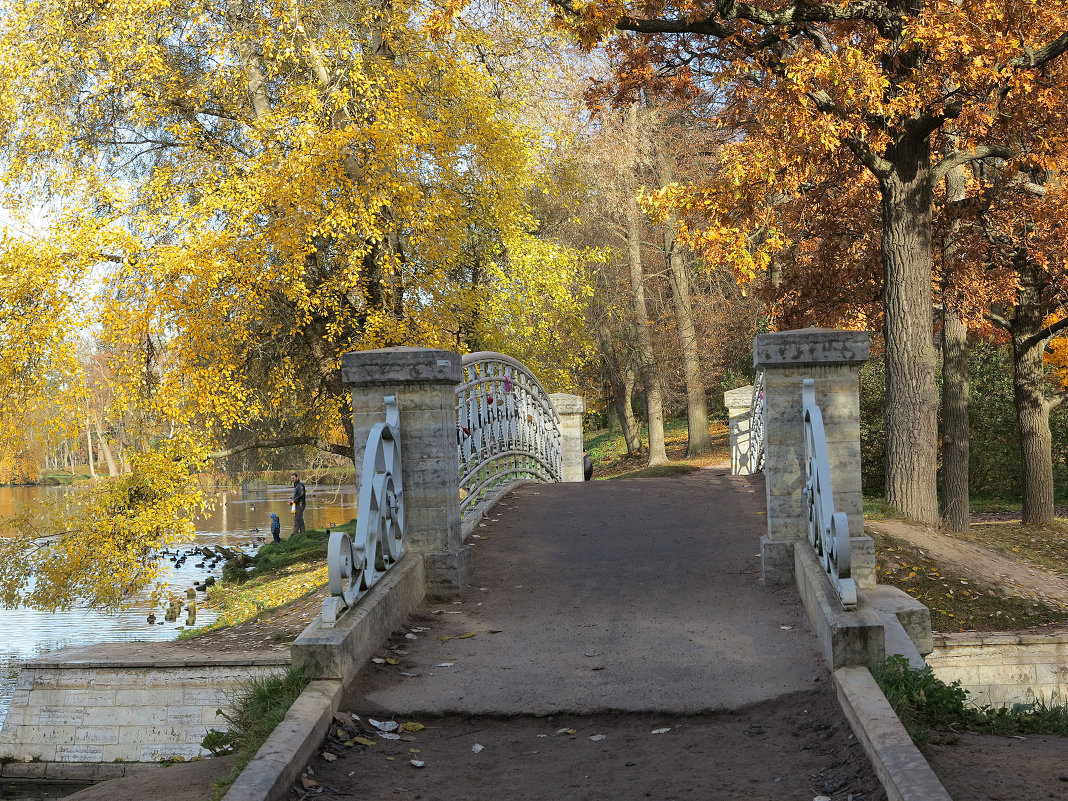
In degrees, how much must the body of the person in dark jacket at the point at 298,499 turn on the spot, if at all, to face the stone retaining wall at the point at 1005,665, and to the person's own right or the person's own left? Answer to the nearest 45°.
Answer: approximately 90° to the person's own left

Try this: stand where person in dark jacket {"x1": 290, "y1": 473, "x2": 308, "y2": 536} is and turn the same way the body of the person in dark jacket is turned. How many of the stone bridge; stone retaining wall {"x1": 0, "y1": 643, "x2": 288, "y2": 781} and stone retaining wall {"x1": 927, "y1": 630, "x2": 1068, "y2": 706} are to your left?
3

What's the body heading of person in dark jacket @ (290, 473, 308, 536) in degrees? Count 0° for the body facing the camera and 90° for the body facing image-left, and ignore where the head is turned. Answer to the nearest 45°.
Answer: approximately 90°

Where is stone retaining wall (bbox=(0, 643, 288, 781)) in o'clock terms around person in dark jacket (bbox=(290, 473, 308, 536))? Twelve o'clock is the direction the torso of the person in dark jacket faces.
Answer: The stone retaining wall is roughly at 9 o'clock from the person in dark jacket.

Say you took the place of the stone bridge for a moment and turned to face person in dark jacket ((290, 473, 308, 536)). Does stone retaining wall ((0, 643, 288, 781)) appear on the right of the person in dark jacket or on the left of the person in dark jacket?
left

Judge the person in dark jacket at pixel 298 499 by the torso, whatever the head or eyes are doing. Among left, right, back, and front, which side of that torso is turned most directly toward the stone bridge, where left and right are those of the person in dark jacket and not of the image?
left
